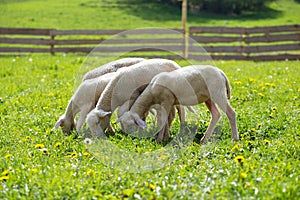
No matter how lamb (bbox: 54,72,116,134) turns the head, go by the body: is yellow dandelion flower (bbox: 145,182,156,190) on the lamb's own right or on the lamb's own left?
on the lamb's own left

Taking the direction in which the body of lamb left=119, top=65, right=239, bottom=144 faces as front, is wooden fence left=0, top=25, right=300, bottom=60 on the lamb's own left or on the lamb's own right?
on the lamb's own right

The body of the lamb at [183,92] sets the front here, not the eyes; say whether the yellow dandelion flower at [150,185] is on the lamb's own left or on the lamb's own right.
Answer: on the lamb's own left

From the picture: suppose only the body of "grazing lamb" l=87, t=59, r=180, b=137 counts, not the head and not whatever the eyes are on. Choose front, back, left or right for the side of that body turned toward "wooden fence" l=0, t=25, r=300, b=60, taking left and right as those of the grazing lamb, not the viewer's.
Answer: right

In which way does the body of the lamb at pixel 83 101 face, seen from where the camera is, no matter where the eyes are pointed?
to the viewer's left

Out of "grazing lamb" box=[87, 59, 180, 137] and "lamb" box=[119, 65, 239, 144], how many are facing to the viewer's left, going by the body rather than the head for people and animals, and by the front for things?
2

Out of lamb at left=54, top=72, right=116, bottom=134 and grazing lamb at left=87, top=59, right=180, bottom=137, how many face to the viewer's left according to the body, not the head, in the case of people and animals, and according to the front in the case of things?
2

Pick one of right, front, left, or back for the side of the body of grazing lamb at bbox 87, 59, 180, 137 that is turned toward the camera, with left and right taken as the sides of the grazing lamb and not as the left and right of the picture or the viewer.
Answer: left

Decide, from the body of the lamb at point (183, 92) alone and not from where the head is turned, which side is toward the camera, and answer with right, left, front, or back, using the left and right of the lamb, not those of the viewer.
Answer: left

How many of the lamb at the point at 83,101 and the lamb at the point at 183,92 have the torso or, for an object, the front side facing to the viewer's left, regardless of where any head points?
2
